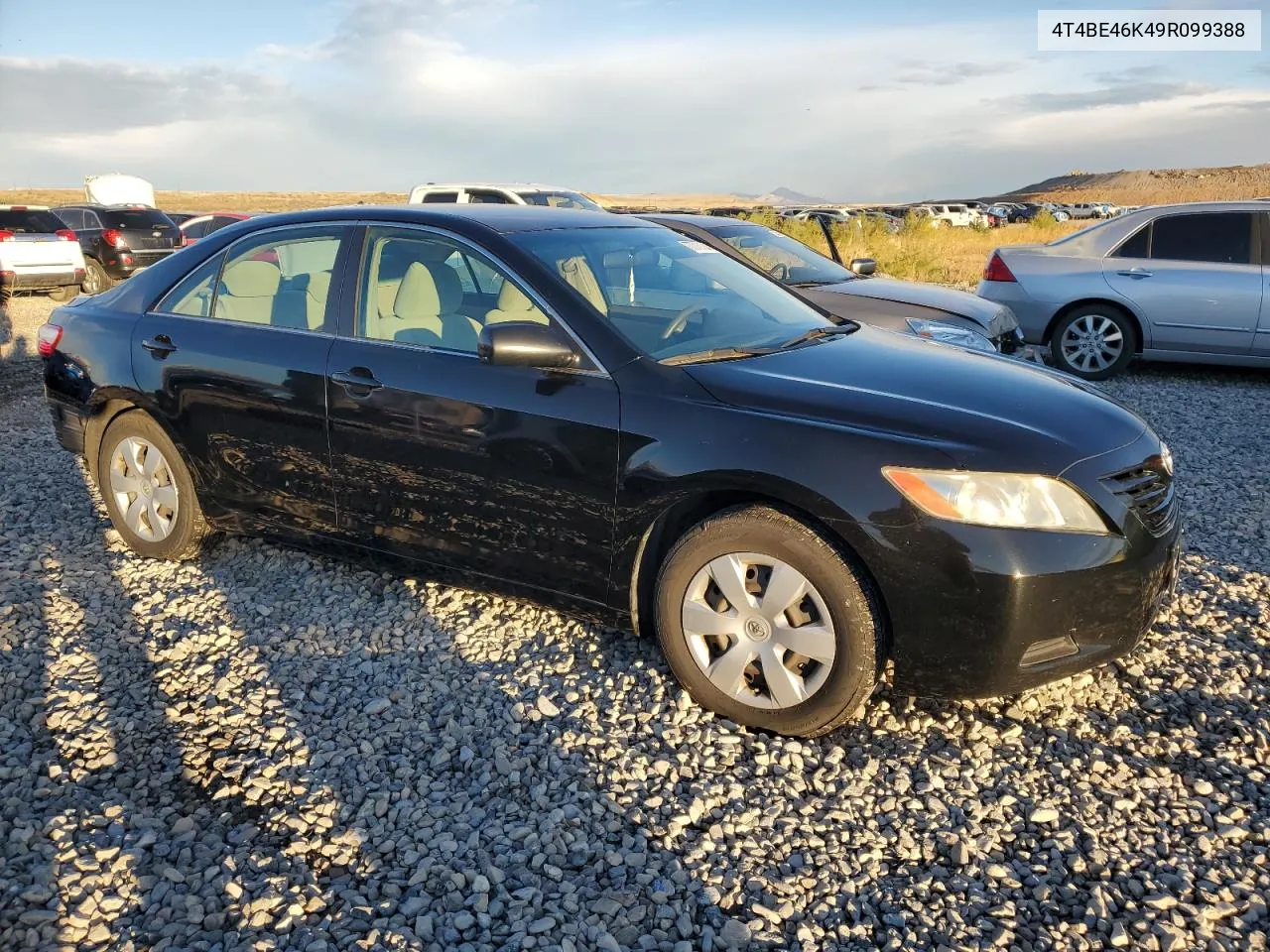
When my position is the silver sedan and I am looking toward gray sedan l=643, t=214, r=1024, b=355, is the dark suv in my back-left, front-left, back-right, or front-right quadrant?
front-right

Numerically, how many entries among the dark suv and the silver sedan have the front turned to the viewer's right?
1

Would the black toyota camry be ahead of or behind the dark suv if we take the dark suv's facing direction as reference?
behind

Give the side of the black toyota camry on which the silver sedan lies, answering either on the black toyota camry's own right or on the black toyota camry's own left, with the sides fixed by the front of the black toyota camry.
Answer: on the black toyota camry's own left

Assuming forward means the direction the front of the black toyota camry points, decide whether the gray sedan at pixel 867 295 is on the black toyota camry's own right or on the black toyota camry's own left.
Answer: on the black toyota camry's own left

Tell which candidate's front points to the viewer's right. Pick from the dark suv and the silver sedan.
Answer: the silver sedan

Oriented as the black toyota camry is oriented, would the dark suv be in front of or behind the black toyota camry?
behind

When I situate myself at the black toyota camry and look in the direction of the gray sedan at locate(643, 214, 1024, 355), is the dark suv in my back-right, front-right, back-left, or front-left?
front-left

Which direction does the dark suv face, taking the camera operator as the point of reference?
facing away from the viewer and to the left of the viewer

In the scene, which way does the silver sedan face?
to the viewer's right

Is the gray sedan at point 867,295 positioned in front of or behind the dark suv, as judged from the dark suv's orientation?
behind

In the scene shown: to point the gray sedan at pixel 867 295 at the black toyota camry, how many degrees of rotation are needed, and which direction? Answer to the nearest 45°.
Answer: approximately 45° to its right

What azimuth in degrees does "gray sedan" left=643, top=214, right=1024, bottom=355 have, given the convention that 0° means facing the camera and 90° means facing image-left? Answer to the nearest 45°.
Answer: approximately 315°

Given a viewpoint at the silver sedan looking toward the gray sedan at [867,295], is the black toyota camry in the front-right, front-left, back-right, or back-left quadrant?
front-left

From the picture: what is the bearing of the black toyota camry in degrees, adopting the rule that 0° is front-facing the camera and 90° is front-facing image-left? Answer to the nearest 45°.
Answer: approximately 315°
